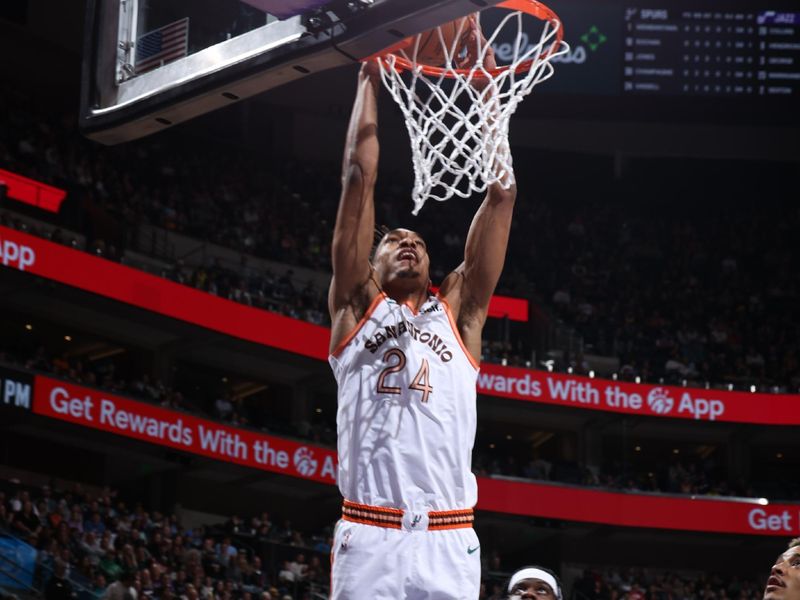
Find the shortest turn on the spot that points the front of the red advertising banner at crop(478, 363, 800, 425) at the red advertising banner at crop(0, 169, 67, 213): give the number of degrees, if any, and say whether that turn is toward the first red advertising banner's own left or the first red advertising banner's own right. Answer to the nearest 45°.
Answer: approximately 45° to the first red advertising banner's own right

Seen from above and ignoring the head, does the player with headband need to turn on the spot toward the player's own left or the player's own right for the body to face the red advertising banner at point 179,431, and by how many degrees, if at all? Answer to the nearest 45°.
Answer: approximately 180°

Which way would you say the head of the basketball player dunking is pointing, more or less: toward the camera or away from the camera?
toward the camera

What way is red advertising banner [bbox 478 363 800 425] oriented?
toward the camera

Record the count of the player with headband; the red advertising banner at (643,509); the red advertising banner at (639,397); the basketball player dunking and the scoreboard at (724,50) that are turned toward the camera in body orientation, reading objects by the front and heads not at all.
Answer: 5

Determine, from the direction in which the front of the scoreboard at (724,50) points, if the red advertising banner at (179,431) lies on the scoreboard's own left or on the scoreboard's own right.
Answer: on the scoreboard's own right

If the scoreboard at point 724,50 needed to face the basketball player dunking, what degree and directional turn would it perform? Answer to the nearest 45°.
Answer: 0° — it already faces them

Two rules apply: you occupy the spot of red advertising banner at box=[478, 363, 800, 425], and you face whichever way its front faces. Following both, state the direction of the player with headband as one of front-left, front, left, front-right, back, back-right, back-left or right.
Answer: front

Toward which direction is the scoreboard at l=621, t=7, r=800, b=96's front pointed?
toward the camera

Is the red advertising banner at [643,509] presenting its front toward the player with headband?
yes

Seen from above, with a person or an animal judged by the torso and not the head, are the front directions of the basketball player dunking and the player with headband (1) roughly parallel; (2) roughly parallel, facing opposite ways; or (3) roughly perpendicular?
roughly parallel

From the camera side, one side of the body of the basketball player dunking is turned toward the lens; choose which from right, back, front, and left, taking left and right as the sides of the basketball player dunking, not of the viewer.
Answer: front
